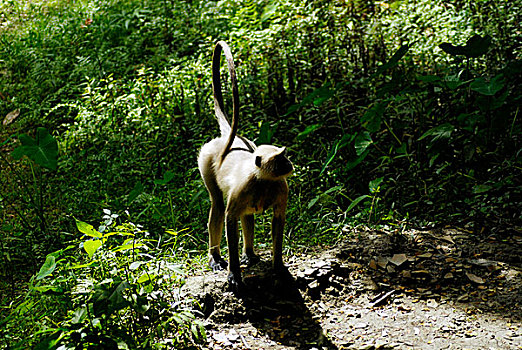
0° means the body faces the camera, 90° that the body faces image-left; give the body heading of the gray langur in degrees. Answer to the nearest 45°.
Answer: approximately 315°

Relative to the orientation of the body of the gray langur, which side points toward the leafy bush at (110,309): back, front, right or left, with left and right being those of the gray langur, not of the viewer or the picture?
right
